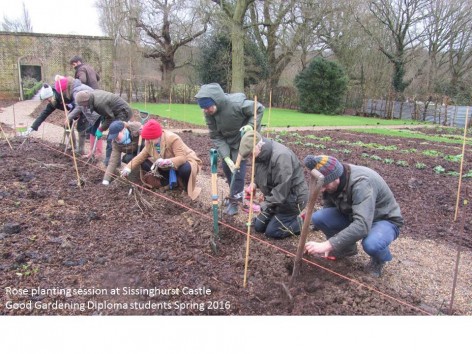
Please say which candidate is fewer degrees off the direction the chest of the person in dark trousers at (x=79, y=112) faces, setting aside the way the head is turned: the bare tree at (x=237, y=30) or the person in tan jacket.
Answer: the person in tan jacket

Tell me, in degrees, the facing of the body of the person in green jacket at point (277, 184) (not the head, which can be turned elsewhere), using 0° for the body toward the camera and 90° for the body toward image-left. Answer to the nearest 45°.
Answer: approximately 45°

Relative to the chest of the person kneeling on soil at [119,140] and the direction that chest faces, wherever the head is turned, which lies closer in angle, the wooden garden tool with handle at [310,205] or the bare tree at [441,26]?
the wooden garden tool with handle

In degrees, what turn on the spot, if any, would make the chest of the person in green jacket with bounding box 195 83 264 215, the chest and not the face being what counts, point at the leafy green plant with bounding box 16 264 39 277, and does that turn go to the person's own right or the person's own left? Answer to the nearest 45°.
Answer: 0° — they already face it

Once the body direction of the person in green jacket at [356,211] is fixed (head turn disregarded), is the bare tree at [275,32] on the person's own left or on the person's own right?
on the person's own right

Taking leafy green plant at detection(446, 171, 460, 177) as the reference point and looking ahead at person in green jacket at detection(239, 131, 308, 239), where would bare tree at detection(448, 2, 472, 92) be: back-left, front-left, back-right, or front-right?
back-right

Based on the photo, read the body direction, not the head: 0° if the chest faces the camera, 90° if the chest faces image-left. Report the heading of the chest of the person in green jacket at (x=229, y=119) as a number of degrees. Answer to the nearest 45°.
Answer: approximately 45°

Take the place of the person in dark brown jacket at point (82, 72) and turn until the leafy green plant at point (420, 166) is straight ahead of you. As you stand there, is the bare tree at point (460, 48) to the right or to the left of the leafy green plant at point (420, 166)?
left
